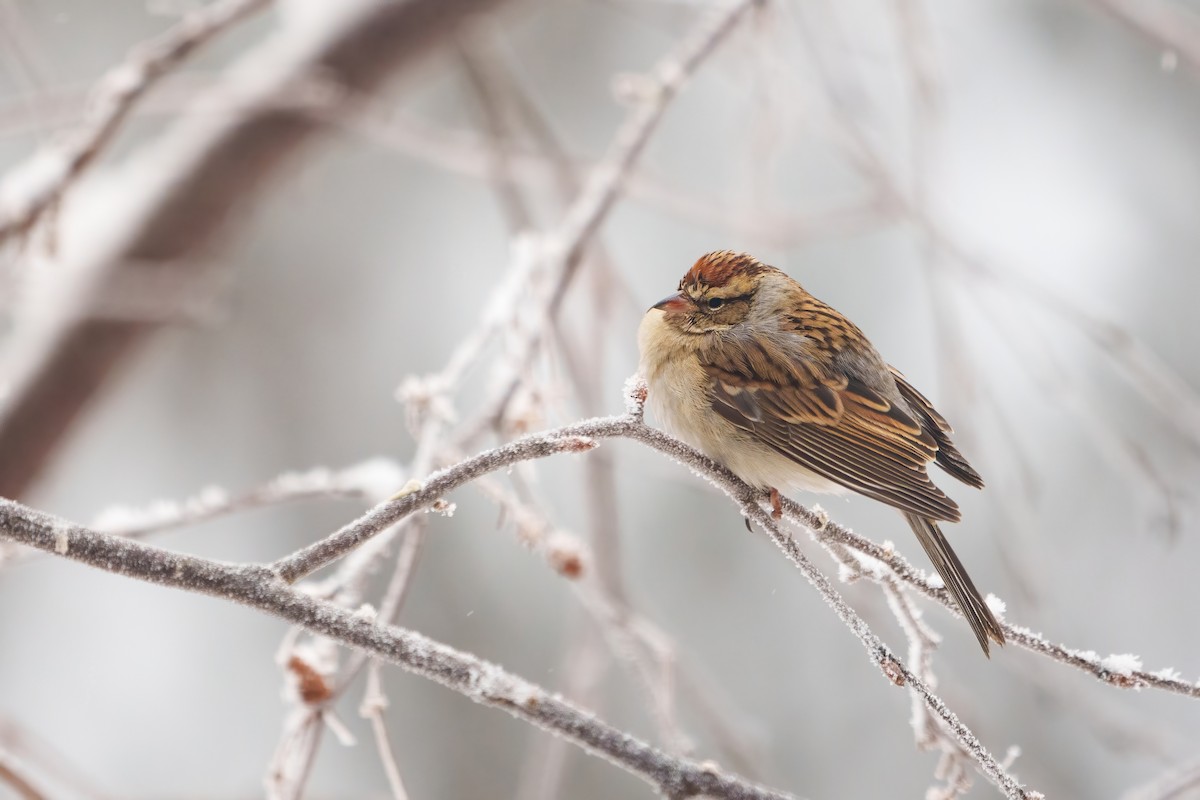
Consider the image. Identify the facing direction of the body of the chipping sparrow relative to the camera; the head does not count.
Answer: to the viewer's left
